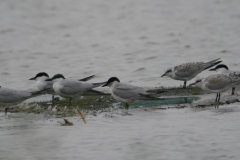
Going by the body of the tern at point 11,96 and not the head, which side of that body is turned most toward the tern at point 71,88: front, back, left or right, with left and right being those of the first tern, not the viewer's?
back

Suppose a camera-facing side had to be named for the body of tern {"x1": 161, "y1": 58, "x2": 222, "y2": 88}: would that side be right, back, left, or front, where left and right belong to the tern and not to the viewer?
left

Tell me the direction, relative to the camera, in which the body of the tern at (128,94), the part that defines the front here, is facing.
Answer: to the viewer's left

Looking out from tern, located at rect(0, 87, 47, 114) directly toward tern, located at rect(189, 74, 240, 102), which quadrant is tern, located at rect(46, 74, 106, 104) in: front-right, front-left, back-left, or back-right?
front-left

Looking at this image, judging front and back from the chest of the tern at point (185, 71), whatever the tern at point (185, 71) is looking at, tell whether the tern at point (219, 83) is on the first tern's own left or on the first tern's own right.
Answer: on the first tern's own left

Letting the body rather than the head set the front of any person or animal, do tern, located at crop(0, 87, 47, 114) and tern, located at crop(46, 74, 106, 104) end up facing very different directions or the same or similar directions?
same or similar directions

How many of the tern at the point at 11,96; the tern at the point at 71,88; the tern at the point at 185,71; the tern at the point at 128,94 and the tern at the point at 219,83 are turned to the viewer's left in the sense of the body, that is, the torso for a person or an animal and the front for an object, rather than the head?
5

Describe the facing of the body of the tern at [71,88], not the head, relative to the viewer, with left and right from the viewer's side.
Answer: facing to the left of the viewer

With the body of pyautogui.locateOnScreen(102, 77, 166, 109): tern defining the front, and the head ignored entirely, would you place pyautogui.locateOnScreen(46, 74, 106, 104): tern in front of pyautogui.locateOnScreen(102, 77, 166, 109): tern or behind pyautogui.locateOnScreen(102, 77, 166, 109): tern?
in front

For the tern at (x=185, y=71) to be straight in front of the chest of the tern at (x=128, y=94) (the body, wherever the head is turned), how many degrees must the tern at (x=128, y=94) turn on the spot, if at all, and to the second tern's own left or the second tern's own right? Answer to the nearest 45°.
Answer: approximately 135° to the second tern's own right

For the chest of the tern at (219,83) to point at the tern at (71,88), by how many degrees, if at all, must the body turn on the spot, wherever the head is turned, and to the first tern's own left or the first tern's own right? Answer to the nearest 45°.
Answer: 0° — it already faces it

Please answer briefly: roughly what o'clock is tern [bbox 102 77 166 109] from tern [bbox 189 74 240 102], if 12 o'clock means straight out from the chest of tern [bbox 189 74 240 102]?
tern [bbox 102 77 166 109] is roughly at 11 o'clock from tern [bbox 189 74 240 102].

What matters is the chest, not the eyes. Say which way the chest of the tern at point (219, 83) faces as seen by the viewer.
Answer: to the viewer's left

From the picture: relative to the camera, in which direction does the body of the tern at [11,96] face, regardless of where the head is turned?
to the viewer's left

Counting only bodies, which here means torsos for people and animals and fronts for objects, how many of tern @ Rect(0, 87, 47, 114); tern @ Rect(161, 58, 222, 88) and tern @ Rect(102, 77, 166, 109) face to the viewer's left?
3

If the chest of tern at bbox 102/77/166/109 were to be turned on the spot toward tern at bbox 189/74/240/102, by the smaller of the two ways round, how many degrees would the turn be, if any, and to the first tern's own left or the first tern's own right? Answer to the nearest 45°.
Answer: approximately 180°

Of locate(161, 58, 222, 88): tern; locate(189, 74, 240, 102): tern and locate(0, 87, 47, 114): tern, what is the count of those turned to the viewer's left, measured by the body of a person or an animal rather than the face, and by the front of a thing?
3
